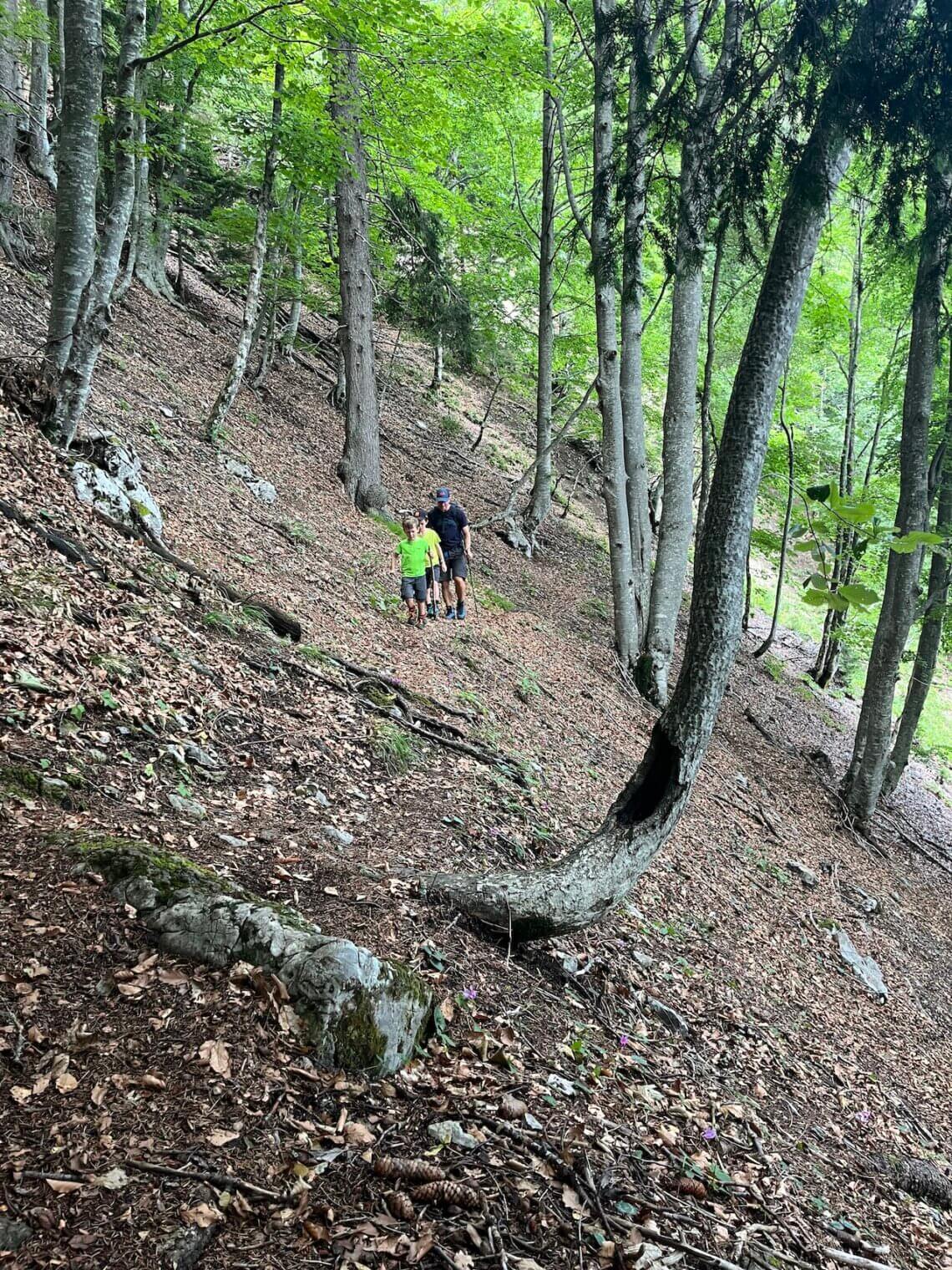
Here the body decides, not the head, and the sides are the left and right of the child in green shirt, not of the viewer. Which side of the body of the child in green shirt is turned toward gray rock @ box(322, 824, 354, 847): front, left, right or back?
front

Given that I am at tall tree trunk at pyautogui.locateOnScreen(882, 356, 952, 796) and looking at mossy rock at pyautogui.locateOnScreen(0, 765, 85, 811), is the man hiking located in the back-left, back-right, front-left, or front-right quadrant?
front-right

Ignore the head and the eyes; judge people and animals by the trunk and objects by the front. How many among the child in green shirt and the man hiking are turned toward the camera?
2

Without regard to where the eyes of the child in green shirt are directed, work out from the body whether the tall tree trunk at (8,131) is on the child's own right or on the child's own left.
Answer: on the child's own right

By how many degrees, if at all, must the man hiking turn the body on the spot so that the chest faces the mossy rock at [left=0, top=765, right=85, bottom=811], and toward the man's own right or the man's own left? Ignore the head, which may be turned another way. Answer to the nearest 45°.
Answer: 0° — they already face it

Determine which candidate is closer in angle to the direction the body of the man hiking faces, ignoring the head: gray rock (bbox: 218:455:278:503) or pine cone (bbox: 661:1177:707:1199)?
the pine cone

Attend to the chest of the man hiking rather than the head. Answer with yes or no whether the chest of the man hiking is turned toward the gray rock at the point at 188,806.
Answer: yes

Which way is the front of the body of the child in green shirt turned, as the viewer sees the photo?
toward the camera

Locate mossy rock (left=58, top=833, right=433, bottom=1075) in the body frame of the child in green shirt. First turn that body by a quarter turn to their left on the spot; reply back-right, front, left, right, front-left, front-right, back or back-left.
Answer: right

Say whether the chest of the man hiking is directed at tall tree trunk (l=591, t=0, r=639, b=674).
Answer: no

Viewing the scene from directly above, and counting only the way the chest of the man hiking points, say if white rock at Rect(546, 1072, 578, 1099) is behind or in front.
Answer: in front

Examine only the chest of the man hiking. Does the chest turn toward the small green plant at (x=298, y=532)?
no

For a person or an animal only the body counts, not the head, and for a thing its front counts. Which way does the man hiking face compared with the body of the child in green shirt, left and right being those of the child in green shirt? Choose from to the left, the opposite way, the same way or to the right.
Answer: the same way

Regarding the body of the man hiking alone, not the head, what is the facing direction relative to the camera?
toward the camera

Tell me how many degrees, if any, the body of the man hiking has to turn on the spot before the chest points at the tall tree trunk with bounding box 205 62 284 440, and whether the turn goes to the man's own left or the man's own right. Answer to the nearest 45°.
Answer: approximately 90° to the man's own right

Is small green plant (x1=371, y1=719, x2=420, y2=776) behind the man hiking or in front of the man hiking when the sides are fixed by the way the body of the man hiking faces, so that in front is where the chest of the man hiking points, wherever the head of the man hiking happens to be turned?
in front

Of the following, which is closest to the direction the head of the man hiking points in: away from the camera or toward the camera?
toward the camera

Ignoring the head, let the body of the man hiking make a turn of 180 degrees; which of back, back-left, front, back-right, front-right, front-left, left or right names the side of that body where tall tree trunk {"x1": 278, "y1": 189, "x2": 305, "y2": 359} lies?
front-left
